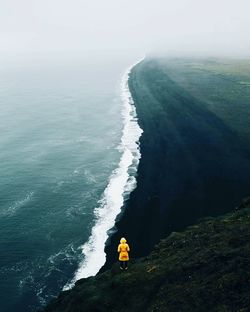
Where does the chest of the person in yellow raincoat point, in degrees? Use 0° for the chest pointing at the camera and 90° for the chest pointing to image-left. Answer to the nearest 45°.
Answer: approximately 180°
